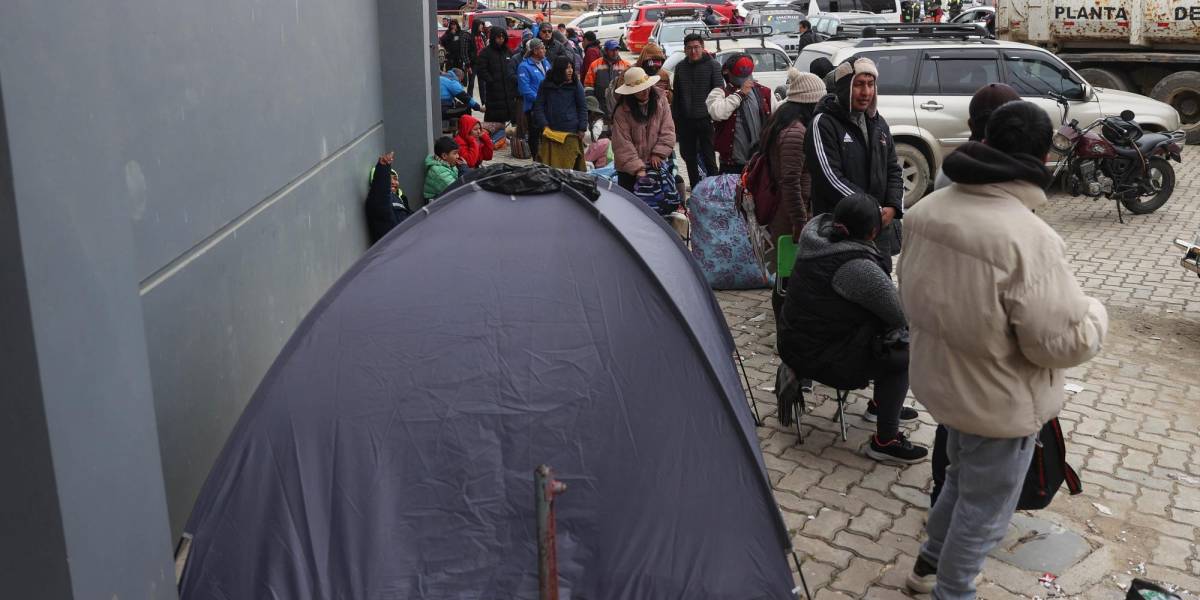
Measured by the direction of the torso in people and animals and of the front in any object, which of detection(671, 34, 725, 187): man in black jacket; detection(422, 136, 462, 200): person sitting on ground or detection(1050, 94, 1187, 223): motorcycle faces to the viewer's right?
the person sitting on ground

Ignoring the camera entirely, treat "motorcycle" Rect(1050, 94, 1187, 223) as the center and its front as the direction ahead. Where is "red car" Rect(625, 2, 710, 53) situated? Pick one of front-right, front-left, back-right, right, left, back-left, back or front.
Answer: front-right

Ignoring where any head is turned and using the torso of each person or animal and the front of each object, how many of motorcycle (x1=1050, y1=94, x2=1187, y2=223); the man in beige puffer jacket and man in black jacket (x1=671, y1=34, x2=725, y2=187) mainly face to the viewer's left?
1

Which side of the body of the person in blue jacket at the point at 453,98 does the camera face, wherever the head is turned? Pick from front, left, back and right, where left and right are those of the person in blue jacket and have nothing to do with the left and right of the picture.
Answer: right

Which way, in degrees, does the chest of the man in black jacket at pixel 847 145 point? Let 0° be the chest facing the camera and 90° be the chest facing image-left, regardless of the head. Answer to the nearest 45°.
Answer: approximately 315°

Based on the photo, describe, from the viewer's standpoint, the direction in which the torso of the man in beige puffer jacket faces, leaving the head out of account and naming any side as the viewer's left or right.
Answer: facing away from the viewer and to the right of the viewer

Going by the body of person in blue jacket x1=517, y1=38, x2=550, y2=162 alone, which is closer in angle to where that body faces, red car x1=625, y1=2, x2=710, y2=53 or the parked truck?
the parked truck

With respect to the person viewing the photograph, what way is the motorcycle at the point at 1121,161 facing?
facing to the left of the viewer

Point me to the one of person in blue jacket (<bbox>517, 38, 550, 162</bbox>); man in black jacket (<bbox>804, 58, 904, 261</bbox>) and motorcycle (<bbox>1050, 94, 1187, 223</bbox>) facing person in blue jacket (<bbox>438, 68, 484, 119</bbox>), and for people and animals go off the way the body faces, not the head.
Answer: the motorcycle
